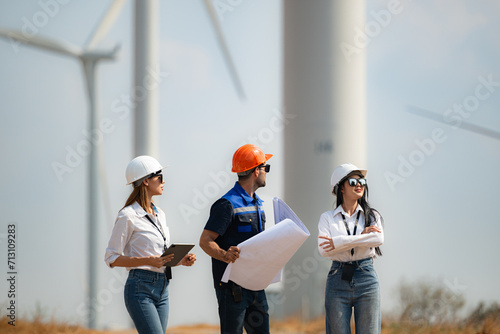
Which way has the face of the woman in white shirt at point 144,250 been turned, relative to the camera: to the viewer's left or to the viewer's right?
to the viewer's right

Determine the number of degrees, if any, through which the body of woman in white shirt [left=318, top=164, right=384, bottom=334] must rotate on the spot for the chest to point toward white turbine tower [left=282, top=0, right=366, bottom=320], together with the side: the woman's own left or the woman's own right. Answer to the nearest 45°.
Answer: approximately 180°

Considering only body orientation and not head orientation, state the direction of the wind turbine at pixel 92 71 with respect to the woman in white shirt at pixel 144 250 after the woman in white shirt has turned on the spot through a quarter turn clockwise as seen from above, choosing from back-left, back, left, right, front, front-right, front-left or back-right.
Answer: back-right

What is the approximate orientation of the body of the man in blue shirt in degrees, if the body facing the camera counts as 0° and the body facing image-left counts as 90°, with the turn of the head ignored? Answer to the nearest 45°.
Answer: approximately 315°

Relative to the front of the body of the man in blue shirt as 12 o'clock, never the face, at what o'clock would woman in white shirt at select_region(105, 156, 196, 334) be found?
The woman in white shirt is roughly at 4 o'clock from the man in blue shirt.

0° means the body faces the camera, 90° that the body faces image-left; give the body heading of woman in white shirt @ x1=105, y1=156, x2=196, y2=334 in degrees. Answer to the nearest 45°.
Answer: approximately 315°

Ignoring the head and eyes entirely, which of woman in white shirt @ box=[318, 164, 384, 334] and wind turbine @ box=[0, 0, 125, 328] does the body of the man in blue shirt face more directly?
the woman in white shirt

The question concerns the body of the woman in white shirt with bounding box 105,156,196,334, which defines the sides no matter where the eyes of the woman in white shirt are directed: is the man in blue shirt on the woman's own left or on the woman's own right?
on the woman's own left

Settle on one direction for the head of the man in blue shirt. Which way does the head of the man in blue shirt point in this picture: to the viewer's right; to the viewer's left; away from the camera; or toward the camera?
to the viewer's right
